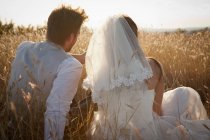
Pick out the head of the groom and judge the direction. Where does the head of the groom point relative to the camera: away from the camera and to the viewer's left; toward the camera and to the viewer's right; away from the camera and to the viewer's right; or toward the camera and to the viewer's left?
away from the camera and to the viewer's right

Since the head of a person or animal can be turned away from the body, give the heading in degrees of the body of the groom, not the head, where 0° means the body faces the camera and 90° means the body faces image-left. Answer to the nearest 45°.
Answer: approximately 225°

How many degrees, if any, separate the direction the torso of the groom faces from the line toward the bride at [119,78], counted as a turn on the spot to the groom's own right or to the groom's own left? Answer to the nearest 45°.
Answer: approximately 45° to the groom's own right
